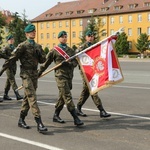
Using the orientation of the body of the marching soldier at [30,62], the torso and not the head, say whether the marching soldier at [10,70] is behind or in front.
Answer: behind

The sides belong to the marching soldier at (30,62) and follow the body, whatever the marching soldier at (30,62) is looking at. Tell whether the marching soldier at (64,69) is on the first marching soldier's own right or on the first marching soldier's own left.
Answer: on the first marching soldier's own left

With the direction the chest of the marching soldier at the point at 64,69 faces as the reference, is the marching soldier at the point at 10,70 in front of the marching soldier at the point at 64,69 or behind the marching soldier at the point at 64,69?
behind

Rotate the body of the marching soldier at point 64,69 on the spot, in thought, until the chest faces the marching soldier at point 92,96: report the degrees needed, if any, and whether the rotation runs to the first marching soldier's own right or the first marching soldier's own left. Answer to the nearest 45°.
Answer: approximately 90° to the first marching soldier's own left

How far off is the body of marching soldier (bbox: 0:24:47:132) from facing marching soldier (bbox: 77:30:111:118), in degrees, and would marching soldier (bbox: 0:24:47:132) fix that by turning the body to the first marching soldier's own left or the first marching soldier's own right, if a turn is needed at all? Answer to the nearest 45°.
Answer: approximately 90° to the first marching soldier's own left

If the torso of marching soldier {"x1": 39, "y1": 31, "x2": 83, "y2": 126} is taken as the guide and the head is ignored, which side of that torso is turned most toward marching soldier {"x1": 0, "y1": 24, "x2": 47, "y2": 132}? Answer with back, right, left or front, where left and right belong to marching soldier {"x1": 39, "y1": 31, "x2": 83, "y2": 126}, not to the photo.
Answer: right

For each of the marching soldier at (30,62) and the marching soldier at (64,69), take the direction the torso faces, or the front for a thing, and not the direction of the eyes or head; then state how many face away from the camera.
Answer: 0
